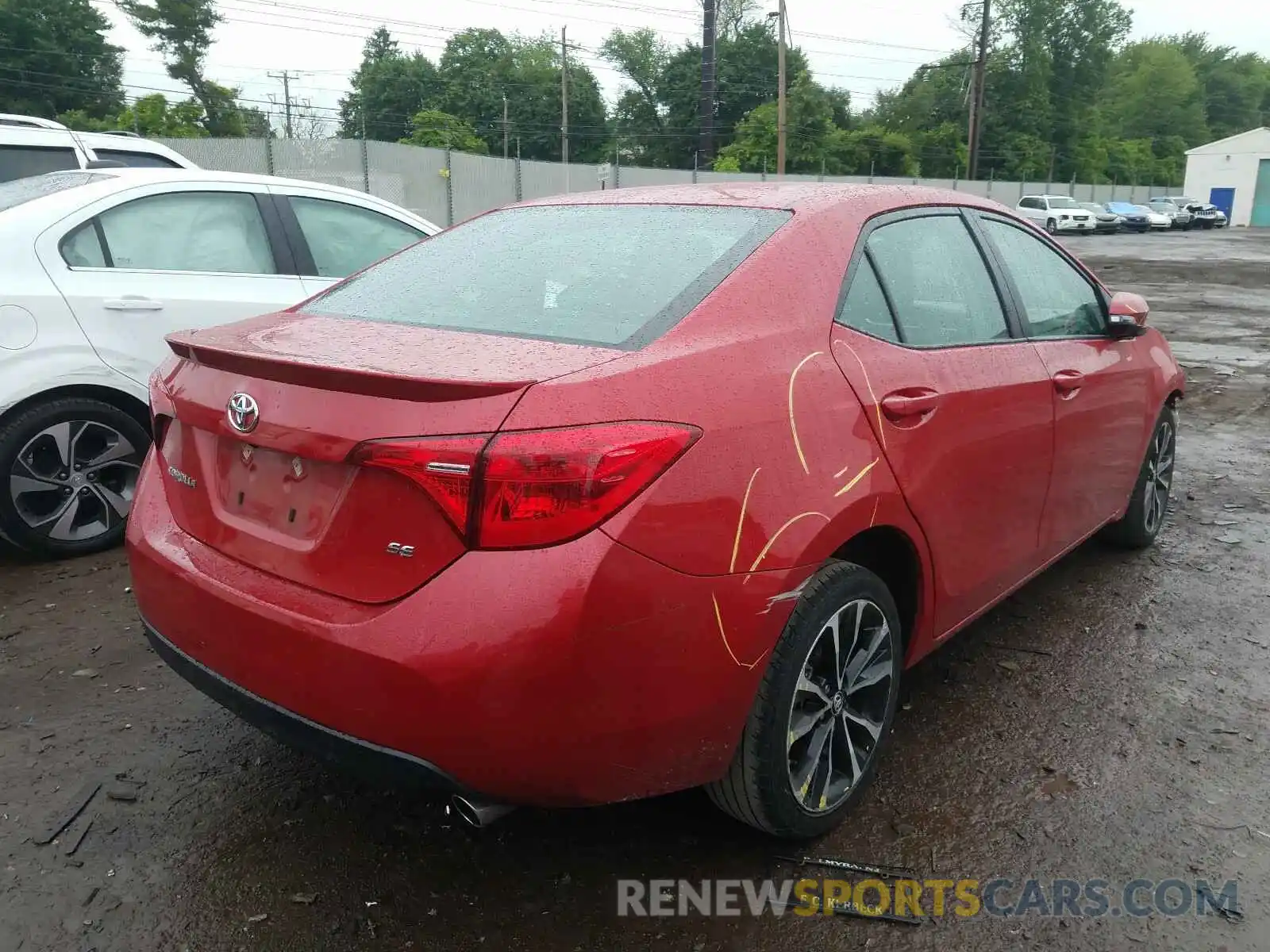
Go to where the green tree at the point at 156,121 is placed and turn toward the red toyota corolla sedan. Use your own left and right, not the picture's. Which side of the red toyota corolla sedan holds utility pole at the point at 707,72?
left

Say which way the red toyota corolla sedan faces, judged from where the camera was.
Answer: facing away from the viewer and to the right of the viewer

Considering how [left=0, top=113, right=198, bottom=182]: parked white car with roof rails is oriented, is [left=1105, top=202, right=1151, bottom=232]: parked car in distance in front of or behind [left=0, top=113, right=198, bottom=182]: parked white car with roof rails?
in front

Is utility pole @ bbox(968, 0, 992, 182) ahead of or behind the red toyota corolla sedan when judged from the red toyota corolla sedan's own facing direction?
ahead

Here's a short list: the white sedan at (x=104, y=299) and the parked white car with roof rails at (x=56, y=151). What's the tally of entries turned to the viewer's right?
2

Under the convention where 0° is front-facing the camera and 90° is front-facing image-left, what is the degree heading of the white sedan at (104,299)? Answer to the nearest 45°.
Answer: approximately 270°

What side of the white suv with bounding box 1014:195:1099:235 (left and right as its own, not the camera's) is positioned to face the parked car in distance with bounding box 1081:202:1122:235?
left

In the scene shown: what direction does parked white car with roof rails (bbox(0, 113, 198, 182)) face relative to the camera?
to the viewer's right

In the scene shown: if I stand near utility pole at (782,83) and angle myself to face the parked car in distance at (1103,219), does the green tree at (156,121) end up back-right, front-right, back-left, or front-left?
back-left

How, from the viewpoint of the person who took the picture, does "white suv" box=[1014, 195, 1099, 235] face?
facing the viewer and to the right of the viewer
